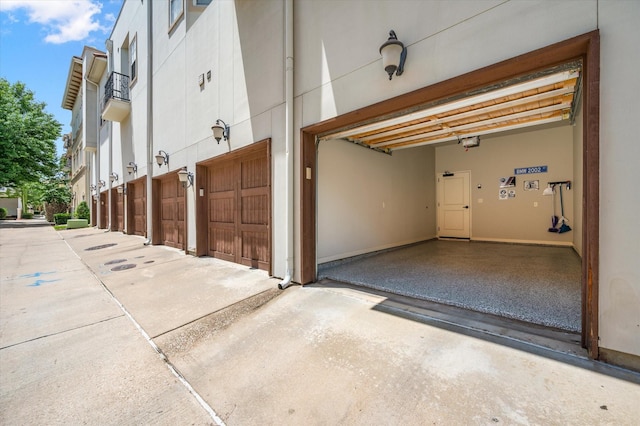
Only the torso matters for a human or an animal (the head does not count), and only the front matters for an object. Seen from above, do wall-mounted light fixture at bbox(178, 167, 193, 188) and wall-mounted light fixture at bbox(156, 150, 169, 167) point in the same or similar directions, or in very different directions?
same or similar directions

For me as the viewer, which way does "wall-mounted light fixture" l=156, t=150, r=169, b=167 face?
facing to the left of the viewer

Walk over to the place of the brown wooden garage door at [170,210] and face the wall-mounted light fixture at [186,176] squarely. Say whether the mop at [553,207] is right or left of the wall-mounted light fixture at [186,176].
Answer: left

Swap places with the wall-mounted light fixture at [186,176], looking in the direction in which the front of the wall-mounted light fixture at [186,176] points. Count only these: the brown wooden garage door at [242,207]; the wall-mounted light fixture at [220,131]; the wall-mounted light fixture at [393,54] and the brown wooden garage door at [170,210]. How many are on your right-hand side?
1

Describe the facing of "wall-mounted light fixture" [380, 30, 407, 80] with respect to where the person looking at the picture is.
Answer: facing the viewer and to the left of the viewer

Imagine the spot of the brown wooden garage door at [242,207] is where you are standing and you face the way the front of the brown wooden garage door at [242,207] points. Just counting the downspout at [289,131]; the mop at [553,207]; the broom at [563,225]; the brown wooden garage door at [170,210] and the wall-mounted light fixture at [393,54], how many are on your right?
1

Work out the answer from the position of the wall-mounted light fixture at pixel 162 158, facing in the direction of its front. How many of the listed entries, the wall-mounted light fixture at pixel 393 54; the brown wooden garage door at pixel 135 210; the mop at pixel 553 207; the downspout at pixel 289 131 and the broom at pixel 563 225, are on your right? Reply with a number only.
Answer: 1

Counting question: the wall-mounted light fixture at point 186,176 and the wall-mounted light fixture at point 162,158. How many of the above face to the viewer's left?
2

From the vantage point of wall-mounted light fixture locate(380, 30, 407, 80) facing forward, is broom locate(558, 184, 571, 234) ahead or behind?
behind

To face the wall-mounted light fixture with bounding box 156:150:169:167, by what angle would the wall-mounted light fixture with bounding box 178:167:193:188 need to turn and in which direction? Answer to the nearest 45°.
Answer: approximately 90° to its right

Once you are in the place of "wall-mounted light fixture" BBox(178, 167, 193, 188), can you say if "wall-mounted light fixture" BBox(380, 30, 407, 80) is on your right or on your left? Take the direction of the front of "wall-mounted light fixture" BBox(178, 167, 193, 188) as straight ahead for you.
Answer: on your left

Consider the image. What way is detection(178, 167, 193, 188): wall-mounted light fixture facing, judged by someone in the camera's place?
facing to the left of the viewer

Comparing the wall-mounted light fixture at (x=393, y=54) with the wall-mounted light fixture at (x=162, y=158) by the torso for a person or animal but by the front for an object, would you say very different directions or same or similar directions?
same or similar directions

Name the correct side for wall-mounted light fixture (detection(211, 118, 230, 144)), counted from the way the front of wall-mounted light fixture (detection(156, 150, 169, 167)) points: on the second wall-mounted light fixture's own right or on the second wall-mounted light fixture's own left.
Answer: on the second wall-mounted light fixture's own left

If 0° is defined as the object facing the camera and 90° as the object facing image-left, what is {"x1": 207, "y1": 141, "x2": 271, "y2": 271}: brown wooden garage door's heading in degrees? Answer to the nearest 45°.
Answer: approximately 45°

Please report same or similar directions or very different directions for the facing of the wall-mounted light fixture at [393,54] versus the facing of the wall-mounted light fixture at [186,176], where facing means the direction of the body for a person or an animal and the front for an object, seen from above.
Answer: same or similar directions
